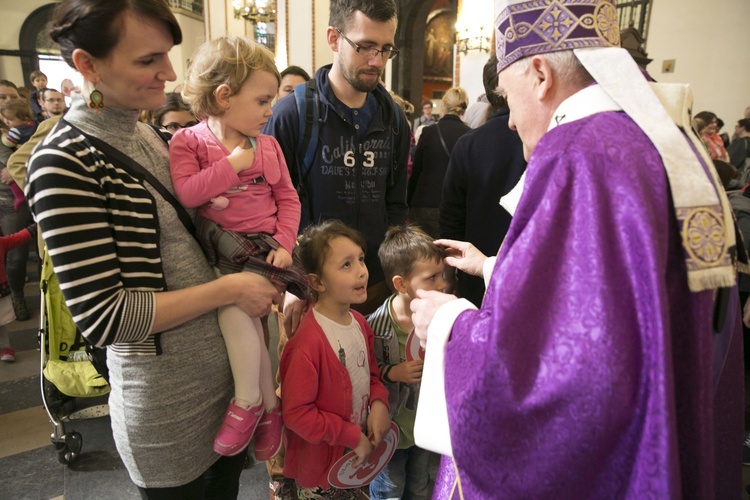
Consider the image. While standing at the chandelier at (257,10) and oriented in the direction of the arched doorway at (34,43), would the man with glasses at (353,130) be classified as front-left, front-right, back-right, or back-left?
back-left

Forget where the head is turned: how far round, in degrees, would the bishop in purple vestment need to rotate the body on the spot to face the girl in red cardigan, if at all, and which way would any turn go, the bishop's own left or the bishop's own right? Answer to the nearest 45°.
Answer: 0° — they already face them

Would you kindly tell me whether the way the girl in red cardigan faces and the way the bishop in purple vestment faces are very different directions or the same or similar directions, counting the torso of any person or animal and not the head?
very different directions

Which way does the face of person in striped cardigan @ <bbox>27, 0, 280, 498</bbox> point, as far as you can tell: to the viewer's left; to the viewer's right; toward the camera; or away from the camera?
to the viewer's right

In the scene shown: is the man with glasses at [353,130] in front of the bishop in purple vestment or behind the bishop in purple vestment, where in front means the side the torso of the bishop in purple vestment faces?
in front
